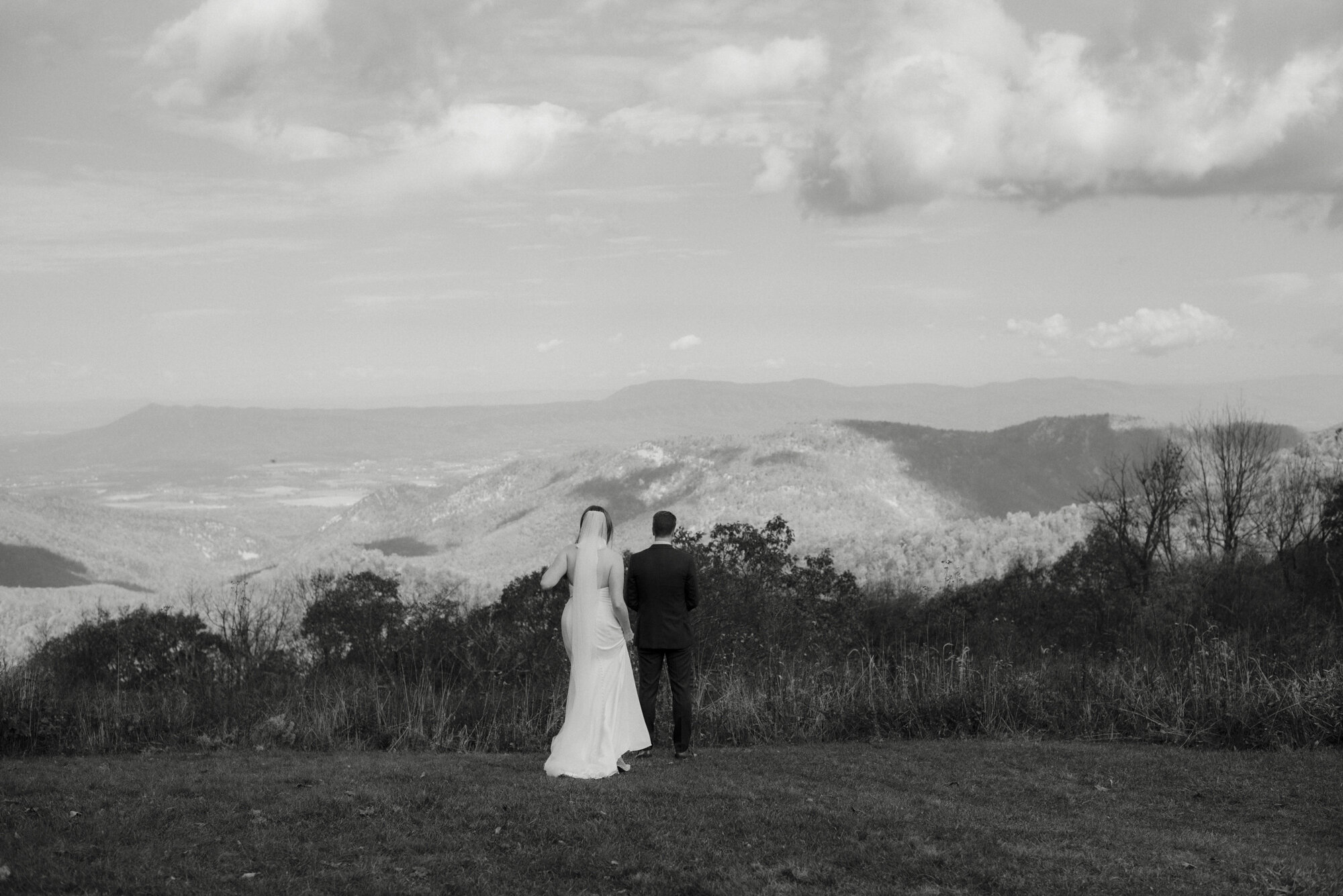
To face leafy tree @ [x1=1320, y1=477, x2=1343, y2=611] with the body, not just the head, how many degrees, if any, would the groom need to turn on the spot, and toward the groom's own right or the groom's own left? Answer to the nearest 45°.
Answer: approximately 45° to the groom's own right

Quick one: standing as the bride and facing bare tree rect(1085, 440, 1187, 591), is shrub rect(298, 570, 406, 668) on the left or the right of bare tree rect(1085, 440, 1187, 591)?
left

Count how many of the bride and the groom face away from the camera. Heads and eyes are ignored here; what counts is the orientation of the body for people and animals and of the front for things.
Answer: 2

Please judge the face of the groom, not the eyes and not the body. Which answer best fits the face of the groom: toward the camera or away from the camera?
away from the camera

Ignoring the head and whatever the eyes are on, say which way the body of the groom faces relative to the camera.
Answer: away from the camera

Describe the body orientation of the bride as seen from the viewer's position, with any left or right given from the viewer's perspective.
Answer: facing away from the viewer
